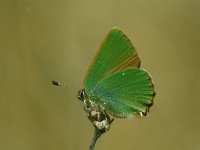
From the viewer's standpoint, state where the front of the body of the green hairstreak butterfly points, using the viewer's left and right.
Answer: facing to the left of the viewer
